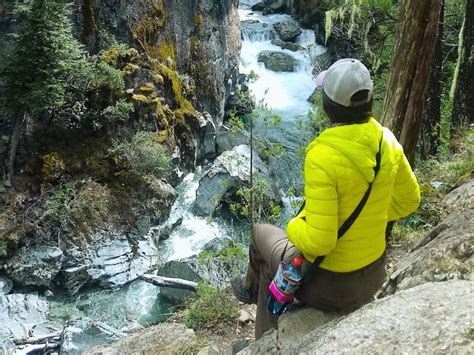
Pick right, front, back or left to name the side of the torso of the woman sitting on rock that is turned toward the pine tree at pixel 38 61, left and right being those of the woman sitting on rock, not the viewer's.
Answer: front

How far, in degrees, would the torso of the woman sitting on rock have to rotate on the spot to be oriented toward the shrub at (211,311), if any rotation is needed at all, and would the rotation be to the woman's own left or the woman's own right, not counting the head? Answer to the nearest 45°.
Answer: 0° — they already face it

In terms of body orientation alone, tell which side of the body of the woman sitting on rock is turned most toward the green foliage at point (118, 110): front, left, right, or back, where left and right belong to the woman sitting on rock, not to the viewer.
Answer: front

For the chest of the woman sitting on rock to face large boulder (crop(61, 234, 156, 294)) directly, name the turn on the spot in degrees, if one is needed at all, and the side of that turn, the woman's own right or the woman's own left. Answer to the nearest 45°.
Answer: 0° — they already face it

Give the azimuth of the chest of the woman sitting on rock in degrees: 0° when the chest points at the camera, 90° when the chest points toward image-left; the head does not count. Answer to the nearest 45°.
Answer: approximately 135°

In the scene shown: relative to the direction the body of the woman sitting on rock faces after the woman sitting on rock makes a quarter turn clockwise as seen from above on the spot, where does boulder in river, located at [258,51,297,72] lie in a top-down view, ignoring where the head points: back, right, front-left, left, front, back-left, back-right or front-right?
front-left

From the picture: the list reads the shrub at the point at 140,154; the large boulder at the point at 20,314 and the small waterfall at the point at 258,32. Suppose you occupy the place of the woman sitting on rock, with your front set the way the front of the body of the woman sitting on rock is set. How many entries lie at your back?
0

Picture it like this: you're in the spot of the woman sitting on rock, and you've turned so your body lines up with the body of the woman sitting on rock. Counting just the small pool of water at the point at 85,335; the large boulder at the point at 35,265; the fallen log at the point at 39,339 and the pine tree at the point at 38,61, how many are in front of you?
4

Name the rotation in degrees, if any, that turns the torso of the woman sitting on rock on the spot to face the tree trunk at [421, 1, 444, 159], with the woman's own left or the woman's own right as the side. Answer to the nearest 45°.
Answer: approximately 45° to the woman's own right

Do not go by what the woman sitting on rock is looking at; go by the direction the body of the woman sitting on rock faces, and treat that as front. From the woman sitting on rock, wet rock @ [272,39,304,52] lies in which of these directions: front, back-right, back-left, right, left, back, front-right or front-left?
front-right
